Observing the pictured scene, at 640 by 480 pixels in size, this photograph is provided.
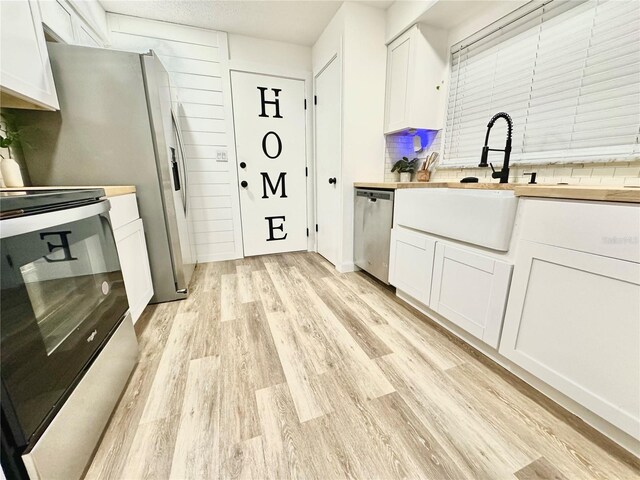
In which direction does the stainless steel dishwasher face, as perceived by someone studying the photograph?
facing the viewer and to the left of the viewer

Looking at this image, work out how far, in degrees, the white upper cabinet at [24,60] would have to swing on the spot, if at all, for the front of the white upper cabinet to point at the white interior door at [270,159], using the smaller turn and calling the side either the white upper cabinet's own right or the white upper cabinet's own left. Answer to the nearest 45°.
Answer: approximately 45° to the white upper cabinet's own left

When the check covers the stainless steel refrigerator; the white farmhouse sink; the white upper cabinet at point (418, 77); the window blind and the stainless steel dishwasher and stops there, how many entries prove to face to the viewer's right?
1

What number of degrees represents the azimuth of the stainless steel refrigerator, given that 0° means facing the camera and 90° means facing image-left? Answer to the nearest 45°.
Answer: approximately 270°

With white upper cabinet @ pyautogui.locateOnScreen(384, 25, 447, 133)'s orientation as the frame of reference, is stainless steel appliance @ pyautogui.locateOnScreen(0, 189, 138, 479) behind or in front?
in front

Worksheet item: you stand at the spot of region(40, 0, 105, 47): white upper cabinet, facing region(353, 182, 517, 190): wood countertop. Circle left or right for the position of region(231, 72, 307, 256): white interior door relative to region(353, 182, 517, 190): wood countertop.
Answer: left

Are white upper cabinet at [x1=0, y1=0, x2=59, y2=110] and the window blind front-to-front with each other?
yes

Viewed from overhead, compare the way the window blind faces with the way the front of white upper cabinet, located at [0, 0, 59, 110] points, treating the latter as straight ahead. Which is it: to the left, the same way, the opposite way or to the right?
the opposite way

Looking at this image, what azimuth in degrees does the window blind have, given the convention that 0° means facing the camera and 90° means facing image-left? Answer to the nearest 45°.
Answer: approximately 45°

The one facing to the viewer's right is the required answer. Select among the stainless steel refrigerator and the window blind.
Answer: the stainless steel refrigerator

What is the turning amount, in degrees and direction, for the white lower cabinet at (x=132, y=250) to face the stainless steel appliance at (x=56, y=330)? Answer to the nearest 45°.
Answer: approximately 45° to its right

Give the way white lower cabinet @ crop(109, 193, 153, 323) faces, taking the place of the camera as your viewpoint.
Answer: facing the viewer and to the right of the viewer

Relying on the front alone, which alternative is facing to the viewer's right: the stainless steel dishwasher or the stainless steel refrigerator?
the stainless steel refrigerator

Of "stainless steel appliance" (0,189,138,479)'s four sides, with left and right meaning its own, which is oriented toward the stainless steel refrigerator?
left
